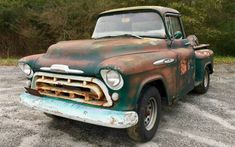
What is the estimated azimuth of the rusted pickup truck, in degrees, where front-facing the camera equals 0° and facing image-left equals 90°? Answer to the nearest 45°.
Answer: approximately 45°
